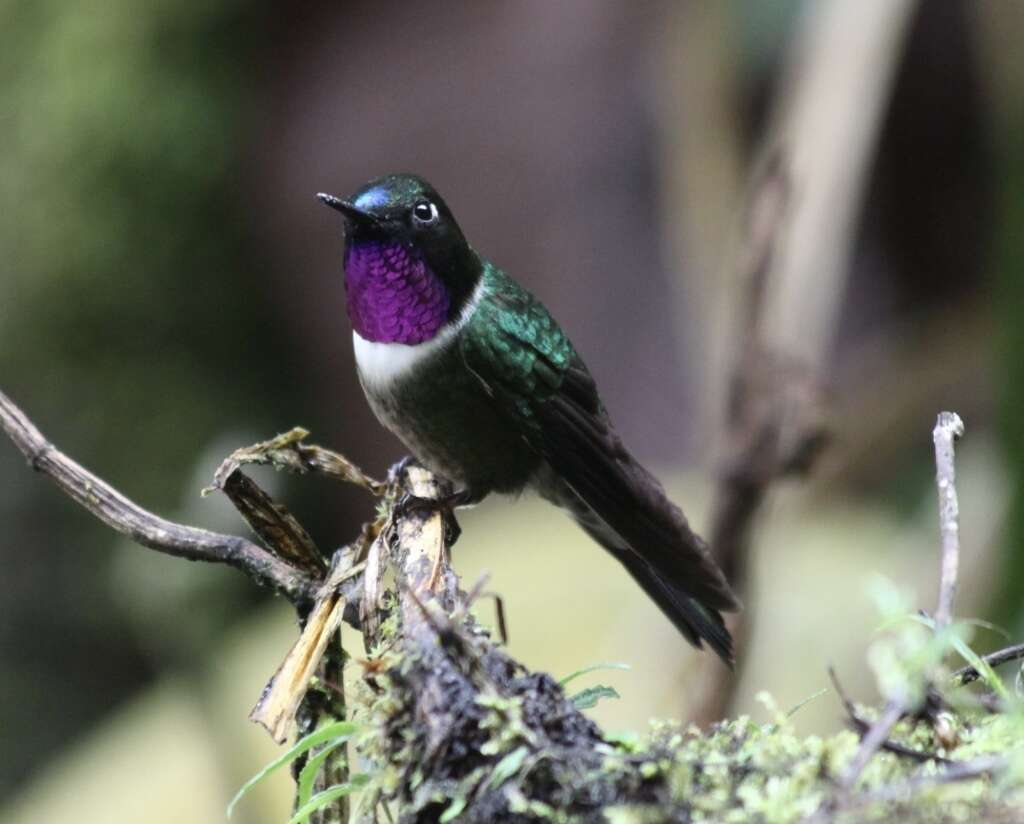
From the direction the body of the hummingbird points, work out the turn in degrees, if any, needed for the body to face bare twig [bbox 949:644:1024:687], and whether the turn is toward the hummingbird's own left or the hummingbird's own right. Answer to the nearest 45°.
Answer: approximately 135° to the hummingbird's own left

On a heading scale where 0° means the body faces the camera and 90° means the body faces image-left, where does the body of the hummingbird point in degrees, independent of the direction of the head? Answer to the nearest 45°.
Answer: approximately 45°

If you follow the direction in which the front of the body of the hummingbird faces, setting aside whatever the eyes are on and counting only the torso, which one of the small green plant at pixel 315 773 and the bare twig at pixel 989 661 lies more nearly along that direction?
the small green plant

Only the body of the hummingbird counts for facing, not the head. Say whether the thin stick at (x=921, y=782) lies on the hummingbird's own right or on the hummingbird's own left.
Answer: on the hummingbird's own left
